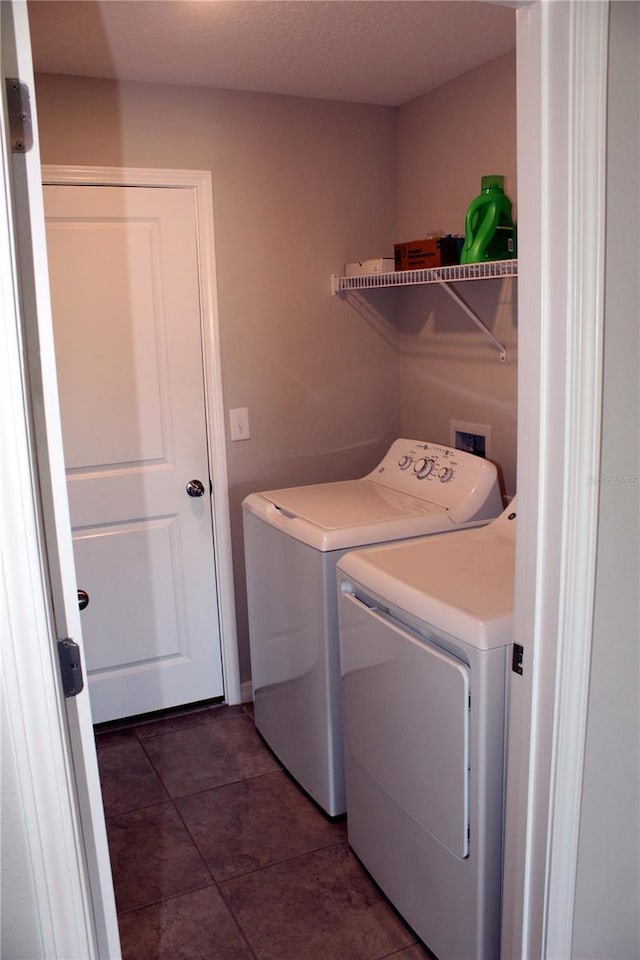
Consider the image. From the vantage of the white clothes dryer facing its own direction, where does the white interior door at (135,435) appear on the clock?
The white interior door is roughly at 3 o'clock from the white clothes dryer.

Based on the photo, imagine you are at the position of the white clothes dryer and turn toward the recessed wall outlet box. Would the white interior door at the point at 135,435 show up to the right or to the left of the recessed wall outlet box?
left

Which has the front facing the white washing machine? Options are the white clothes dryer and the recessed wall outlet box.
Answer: the recessed wall outlet box

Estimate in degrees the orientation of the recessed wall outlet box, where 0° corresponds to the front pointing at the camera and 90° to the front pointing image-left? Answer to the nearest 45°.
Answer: approximately 45°

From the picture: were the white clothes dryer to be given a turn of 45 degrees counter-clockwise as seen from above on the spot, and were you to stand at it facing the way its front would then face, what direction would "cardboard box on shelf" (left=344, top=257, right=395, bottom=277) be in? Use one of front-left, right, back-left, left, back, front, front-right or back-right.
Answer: back

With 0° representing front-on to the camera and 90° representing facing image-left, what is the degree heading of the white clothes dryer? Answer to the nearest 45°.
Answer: approximately 45°

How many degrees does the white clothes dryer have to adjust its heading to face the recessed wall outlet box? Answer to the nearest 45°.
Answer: approximately 135° to its right
